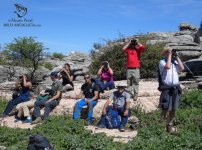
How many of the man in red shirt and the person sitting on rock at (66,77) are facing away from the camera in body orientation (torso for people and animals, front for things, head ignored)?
0

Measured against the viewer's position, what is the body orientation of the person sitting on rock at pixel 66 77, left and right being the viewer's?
facing the viewer and to the left of the viewer

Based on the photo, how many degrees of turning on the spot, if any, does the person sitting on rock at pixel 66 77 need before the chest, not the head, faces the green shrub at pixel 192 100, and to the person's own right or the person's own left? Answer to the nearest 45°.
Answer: approximately 90° to the person's own left

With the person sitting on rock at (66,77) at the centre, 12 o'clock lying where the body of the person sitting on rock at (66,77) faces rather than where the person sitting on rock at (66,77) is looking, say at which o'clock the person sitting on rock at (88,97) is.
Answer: the person sitting on rock at (88,97) is roughly at 10 o'clock from the person sitting on rock at (66,77).

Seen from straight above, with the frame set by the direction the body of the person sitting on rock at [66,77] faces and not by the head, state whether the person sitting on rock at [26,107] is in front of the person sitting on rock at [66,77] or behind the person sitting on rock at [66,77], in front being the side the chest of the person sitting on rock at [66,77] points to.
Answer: in front

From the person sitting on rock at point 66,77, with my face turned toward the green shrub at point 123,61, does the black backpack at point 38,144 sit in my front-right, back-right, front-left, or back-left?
back-right

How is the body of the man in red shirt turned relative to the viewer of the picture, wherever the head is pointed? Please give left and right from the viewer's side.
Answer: facing the viewer

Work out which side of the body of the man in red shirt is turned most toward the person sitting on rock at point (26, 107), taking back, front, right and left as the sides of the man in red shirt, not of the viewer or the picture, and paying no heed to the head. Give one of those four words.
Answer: right

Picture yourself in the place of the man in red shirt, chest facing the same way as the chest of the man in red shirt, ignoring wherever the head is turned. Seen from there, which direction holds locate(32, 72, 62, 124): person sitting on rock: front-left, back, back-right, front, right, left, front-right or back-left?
right

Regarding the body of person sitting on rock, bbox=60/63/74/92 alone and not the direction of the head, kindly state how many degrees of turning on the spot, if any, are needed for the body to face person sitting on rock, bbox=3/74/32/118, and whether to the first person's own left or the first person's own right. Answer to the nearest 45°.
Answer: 0° — they already face them
